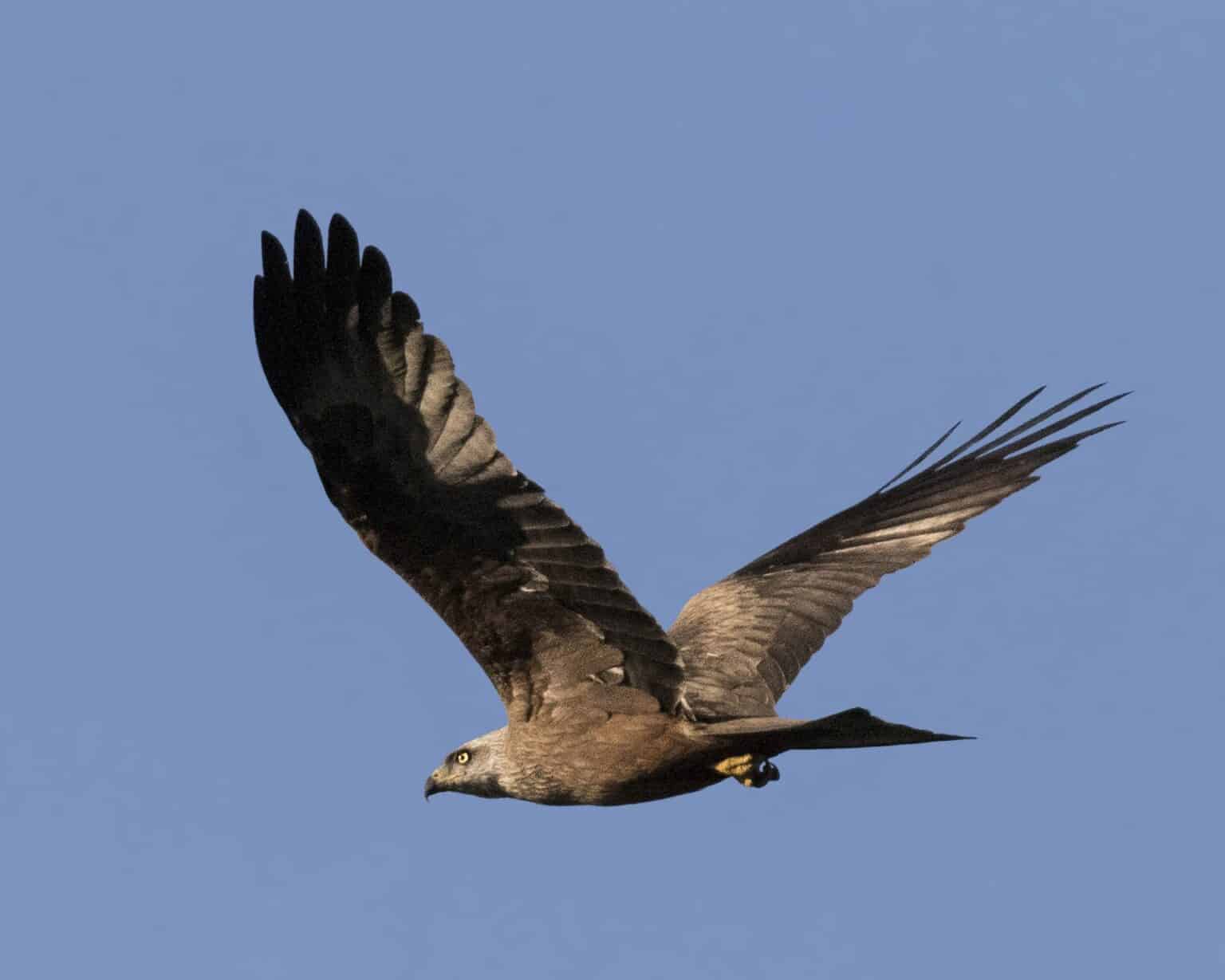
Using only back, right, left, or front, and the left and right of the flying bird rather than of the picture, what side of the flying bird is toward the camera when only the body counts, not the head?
left
